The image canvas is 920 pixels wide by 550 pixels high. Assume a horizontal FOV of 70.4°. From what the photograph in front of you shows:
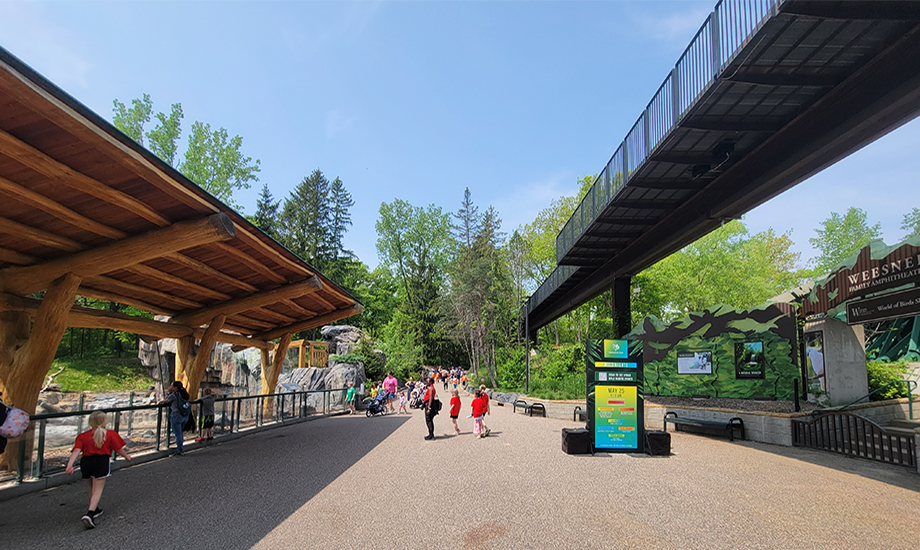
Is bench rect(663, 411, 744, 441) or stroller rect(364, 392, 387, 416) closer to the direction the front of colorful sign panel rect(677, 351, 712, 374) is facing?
the bench

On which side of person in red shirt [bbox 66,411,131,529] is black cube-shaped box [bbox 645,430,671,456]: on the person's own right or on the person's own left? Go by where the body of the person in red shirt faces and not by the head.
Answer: on the person's own right

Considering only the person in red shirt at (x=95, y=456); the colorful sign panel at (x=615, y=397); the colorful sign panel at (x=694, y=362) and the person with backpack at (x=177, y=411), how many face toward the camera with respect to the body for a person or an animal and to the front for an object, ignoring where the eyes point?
2

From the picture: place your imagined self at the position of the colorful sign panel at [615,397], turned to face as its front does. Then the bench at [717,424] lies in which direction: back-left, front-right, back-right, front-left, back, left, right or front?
back-left

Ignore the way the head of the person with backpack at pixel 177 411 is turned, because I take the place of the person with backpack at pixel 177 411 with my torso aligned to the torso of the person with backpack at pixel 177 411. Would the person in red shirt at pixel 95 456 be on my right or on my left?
on my left

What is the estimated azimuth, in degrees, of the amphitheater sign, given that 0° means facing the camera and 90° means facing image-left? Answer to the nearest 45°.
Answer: approximately 45°

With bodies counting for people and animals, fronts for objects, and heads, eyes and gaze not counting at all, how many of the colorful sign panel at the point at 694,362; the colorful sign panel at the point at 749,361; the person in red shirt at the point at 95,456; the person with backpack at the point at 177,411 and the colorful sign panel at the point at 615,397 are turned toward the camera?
3

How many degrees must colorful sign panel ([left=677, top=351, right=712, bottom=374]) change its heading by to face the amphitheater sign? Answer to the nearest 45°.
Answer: approximately 45° to its left

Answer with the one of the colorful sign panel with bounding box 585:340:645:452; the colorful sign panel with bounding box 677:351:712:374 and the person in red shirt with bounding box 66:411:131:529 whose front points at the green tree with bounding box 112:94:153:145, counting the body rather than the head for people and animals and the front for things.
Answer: the person in red shirt

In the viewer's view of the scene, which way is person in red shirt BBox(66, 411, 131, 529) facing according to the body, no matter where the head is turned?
away from the camera
